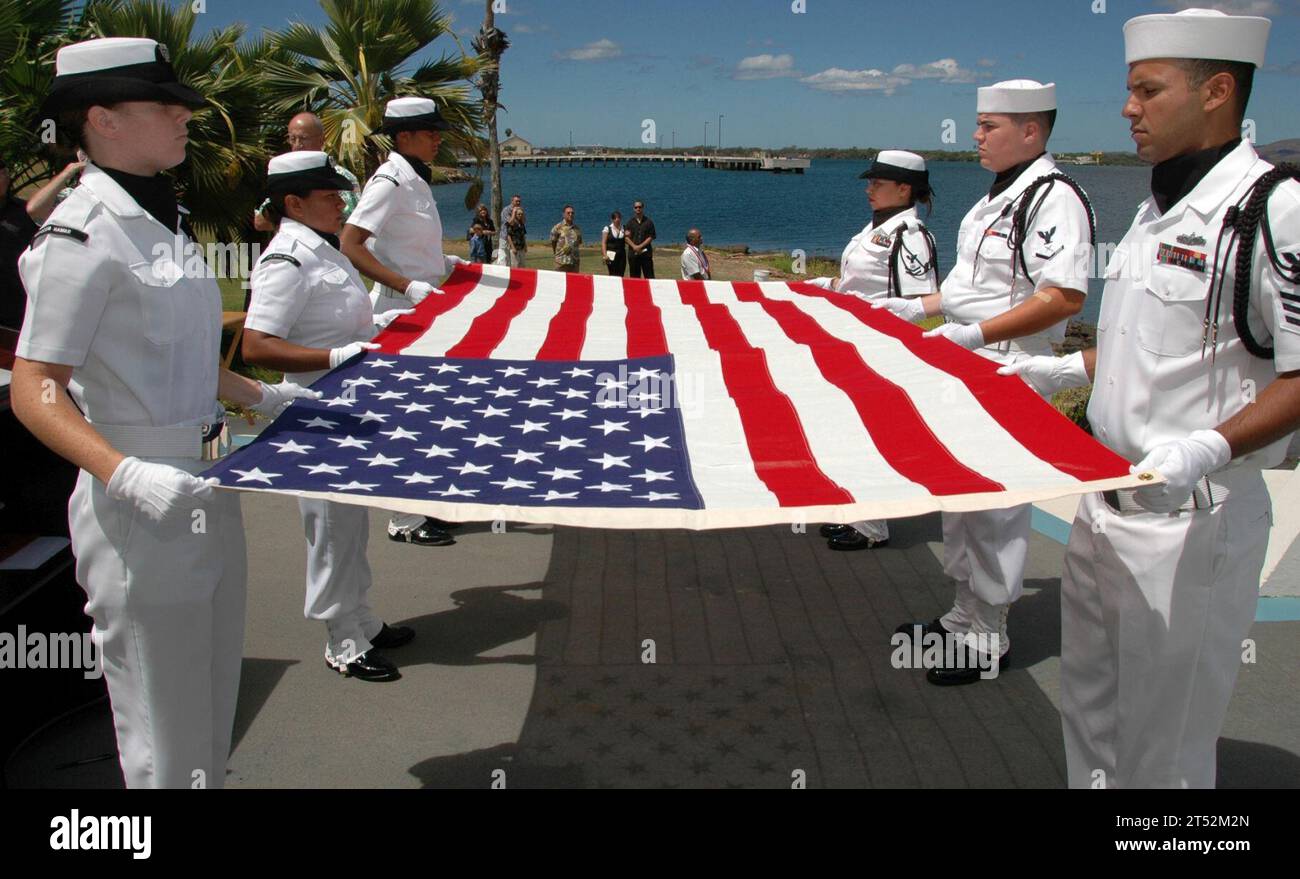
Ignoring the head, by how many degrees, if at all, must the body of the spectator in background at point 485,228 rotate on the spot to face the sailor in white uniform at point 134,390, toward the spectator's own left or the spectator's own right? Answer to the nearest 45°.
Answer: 0° — they already face them

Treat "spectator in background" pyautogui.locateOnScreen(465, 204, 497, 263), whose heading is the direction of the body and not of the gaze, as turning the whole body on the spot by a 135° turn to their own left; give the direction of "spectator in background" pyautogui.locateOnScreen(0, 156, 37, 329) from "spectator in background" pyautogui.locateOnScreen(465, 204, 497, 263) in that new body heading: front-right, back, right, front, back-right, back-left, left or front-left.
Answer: back-right

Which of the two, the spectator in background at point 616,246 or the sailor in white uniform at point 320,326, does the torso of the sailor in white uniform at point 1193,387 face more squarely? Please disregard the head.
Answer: the sailor in white uniform

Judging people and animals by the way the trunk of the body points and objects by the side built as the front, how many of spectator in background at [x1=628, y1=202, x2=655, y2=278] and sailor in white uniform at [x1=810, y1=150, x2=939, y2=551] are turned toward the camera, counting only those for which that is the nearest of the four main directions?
1

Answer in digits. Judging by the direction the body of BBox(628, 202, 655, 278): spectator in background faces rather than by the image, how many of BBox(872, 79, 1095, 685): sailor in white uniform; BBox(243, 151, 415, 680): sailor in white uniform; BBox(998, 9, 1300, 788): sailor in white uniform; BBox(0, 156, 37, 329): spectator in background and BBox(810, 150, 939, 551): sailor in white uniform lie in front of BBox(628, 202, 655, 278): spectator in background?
5

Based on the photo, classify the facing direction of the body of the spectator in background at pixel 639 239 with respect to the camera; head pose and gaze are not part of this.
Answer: toward the camera

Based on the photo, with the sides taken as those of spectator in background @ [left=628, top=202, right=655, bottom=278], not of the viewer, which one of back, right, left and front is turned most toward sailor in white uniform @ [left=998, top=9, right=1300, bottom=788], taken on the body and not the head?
front

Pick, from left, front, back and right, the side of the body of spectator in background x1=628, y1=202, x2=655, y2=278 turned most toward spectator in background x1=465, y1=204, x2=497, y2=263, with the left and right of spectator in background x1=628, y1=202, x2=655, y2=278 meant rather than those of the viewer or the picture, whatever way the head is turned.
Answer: right

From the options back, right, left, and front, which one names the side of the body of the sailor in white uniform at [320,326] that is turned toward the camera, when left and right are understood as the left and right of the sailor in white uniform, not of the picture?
right

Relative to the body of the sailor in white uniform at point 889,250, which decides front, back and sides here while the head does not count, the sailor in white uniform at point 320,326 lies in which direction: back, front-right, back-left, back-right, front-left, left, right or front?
front-left

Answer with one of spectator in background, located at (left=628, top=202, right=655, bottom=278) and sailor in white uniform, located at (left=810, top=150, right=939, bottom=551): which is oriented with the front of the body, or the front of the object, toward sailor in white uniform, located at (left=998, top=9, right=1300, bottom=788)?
the spectator in background

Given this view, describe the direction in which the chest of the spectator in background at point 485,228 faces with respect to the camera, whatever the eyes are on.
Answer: toward the camera

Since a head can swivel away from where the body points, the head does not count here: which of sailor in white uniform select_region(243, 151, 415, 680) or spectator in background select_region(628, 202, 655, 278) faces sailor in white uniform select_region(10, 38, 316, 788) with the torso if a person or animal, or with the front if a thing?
the spectator in background

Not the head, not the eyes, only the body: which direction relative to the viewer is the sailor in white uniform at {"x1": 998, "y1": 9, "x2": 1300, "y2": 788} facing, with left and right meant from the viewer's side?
facing the viewer and to the left of the viewer
